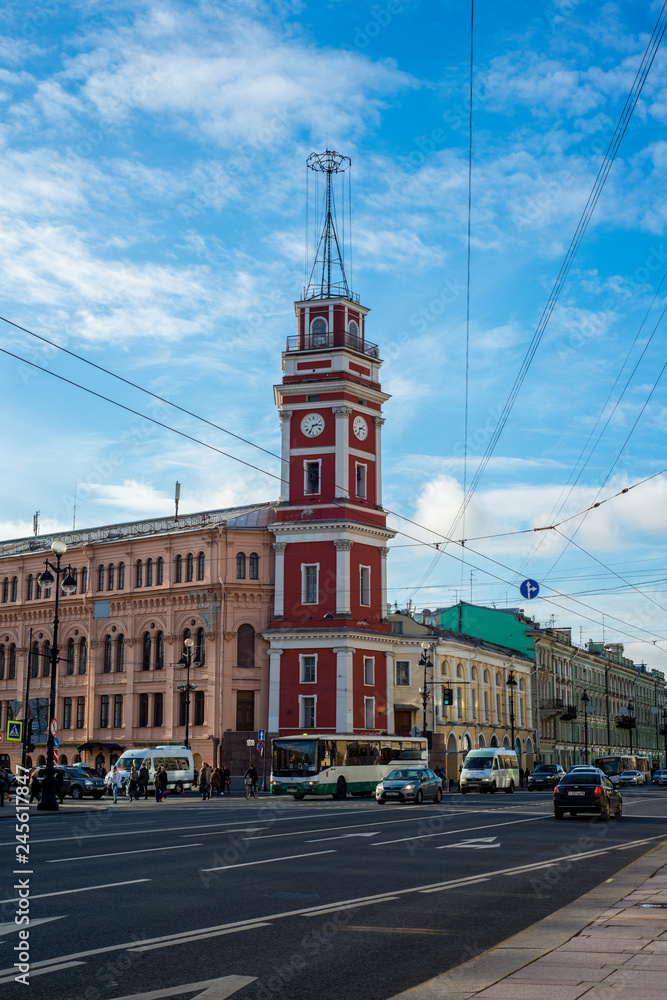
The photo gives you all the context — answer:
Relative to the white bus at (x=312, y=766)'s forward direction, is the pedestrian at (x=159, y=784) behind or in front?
in front

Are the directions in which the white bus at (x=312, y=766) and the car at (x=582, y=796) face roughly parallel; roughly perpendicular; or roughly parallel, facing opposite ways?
roughly parallel, facing opposite ways

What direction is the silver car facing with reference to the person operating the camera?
facing the viewer and to the left of the viewer

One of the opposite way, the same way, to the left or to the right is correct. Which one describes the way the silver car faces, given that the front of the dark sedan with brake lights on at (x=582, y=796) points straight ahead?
the opposite way

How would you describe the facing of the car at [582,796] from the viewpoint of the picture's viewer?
facing away from the viewer and to the right of the viewer

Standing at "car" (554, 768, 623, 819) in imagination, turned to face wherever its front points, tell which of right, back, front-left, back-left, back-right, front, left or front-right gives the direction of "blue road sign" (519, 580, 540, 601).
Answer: front-left

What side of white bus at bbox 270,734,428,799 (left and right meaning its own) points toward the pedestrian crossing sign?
front

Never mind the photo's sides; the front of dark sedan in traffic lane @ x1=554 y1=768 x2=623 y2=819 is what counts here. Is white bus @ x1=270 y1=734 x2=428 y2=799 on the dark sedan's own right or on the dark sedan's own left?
on the dark sedan's own left

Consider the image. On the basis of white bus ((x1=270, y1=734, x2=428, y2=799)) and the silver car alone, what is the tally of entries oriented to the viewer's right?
0

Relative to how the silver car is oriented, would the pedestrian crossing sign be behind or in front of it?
in front

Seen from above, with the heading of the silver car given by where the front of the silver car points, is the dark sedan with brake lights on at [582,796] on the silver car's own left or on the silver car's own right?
on the silver car's own left
